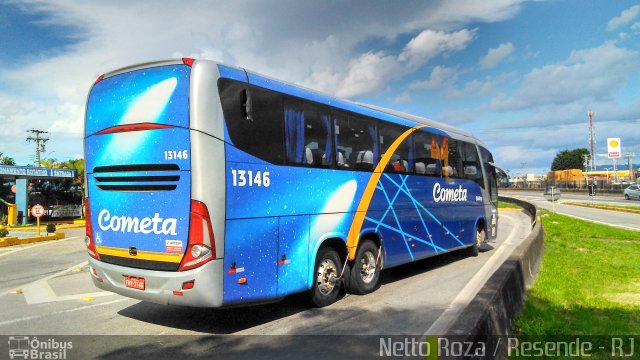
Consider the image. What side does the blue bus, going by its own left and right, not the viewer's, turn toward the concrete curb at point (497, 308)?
right

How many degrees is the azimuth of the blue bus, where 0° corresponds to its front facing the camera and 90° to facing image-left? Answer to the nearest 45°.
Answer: approximately 225°
